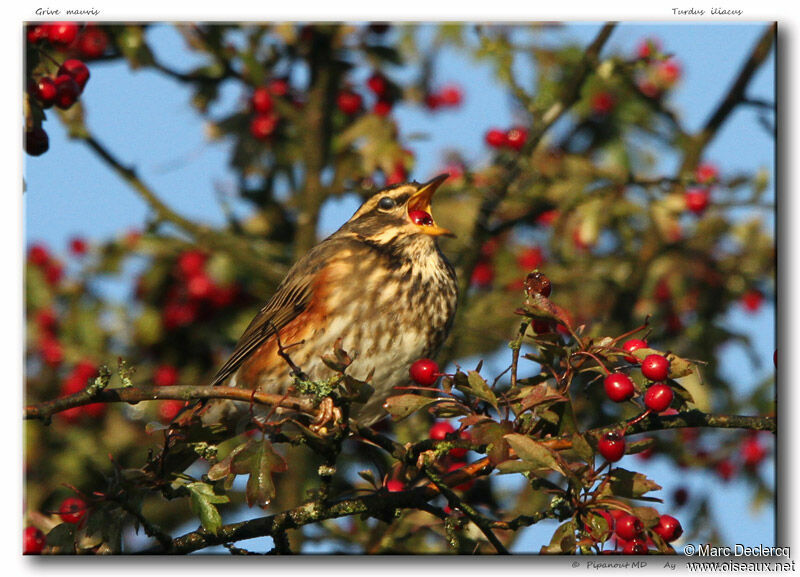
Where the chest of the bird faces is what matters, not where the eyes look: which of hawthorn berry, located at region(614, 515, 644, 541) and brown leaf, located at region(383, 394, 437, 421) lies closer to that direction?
the hawthorn berry

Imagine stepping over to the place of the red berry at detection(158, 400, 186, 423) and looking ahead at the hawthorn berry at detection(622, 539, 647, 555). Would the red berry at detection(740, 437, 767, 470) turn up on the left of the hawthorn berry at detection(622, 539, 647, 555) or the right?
left

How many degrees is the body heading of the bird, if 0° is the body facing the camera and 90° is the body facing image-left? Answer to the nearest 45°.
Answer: approximately 270°

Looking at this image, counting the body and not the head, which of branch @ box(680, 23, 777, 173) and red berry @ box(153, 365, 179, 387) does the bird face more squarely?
the branch

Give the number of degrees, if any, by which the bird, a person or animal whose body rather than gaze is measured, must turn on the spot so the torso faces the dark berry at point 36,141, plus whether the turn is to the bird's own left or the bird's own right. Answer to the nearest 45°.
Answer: approximately 135° to the bird's own right
